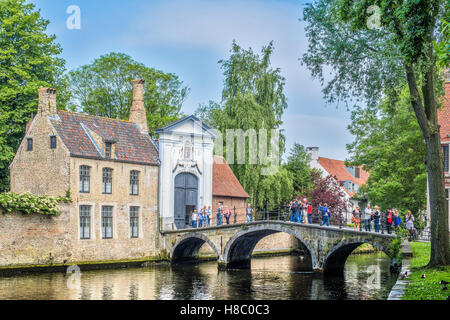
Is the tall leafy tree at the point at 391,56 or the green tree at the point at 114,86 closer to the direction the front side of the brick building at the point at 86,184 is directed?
the tall leafy tree

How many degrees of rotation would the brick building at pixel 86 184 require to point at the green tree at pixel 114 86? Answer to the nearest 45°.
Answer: approximately 135° to its left

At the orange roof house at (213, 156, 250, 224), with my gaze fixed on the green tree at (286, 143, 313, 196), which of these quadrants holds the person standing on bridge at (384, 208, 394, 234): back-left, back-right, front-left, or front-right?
back-right

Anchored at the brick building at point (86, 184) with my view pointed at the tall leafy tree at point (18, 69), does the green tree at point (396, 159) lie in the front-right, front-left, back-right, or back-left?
back-right

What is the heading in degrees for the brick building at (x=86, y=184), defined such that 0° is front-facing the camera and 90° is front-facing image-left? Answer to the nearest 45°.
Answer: approximately 315°

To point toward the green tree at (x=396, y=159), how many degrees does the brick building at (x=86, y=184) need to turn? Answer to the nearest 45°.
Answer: approximately 45° to its left

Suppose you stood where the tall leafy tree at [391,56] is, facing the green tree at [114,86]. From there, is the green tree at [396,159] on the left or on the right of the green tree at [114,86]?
right
